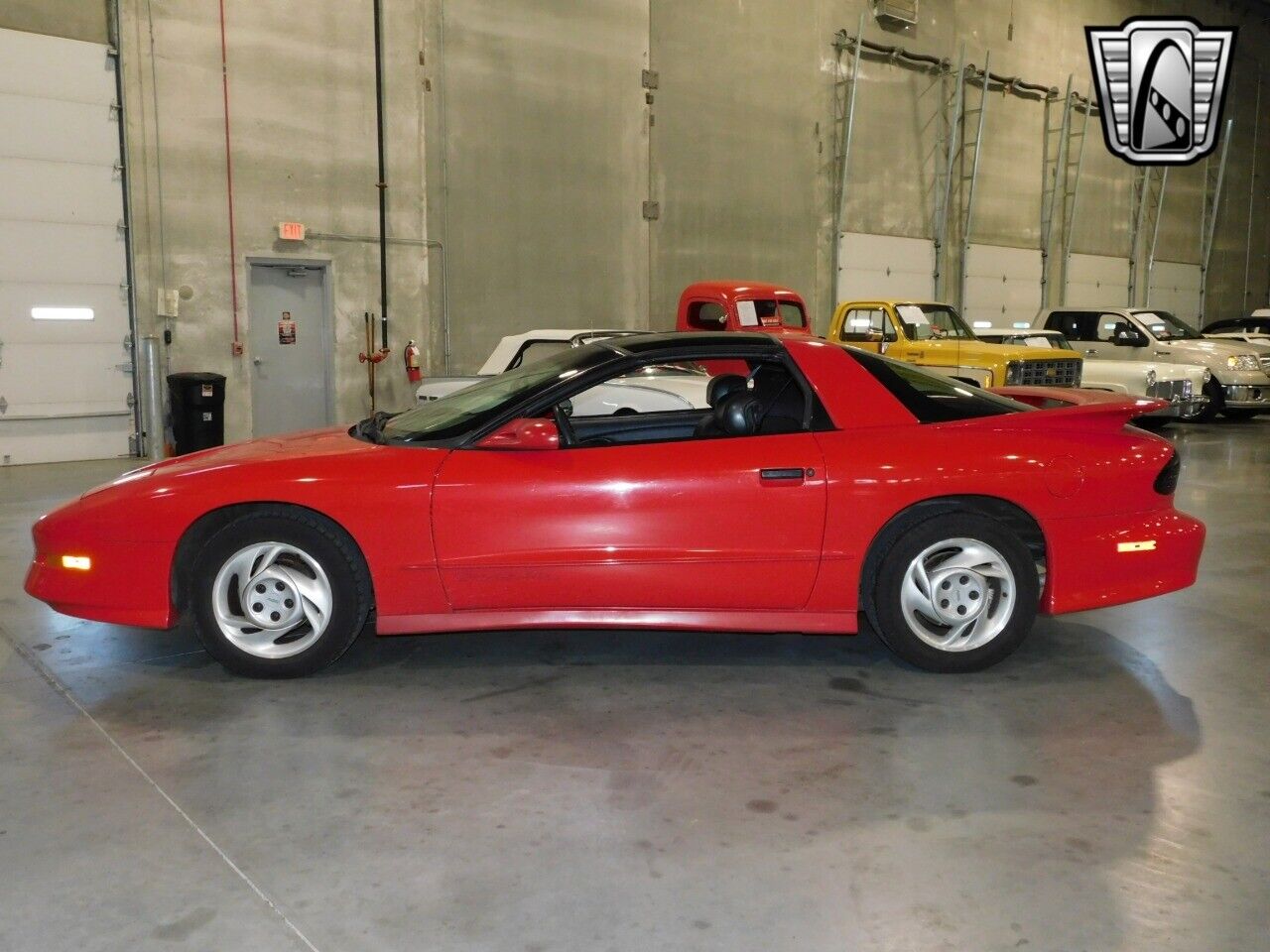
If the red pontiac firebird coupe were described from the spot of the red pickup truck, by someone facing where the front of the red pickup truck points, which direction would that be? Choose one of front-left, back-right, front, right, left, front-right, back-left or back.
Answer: front-right

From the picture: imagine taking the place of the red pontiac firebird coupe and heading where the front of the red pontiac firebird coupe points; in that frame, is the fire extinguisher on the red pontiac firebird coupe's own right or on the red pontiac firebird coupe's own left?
on the red pontiac firebird coupe's own right

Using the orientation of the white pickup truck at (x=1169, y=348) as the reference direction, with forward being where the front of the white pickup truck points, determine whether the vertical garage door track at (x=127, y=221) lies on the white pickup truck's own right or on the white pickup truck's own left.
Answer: on the white pickup truck's own right

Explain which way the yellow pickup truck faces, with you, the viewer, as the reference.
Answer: facing the viewer and to the right of the viewer

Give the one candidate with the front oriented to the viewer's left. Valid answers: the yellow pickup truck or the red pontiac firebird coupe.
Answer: the red pontiac firebird coupe

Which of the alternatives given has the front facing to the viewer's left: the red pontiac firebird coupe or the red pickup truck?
the red pontiac firebird coupe

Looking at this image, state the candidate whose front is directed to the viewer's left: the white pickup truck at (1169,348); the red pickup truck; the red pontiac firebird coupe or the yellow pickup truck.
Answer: the red pontiac firebird coupe

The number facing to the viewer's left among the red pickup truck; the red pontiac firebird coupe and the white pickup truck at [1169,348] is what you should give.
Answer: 1

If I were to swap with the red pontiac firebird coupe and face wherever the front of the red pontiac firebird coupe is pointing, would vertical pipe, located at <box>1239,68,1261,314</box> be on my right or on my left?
on my right

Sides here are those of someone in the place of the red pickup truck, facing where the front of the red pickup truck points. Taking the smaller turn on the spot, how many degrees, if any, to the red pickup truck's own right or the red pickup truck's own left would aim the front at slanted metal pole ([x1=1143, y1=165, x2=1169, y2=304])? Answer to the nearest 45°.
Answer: approximately 90° to the red pickup truck's own left

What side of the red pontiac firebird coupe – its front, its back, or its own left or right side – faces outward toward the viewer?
left

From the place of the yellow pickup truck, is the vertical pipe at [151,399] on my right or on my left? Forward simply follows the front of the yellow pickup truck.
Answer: on my right

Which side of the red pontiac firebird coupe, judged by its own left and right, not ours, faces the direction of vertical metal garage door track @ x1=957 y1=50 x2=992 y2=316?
right

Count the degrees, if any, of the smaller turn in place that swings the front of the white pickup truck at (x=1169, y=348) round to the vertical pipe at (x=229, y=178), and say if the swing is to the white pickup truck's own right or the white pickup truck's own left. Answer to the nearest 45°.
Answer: approximately 90° to the white pickup truck's own right

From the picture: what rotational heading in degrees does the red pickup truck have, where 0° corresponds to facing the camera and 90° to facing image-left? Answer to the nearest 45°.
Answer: approximately 315°

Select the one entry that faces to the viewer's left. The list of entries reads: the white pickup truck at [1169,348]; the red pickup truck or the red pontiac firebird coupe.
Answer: the red pontiac firebird coupe
